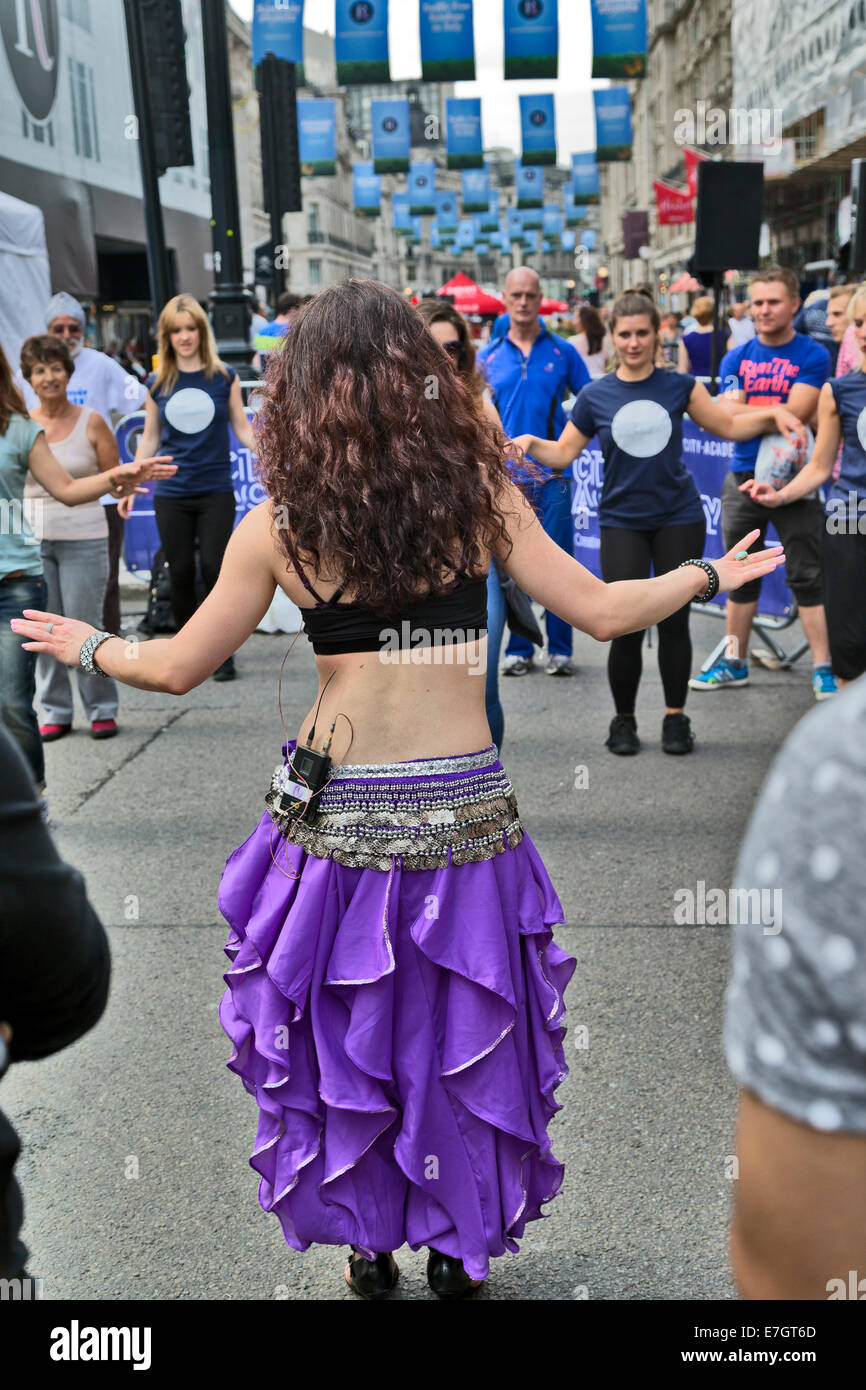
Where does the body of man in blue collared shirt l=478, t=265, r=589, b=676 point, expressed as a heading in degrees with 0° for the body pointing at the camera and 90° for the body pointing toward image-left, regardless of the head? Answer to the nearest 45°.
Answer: approximately 0°

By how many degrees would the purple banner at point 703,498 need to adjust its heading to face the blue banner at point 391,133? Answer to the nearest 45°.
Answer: approximately 180°

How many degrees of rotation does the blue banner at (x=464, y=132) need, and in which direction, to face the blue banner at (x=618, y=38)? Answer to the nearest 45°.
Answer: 0° — it already faces it

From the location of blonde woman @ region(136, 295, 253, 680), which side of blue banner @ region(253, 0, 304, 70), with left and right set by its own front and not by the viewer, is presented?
front

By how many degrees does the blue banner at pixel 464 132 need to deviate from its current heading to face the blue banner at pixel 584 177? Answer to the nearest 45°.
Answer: approximately 180°

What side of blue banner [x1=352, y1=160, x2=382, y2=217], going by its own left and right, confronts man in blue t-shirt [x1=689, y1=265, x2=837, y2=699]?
front

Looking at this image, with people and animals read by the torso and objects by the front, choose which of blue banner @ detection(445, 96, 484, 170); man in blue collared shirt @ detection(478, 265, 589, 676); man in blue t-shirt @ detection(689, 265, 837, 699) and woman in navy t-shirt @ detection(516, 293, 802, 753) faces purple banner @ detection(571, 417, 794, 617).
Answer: blue banner @ detection(445, 96, 484, 170)

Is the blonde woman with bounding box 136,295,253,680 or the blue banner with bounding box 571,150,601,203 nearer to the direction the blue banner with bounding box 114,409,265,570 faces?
the blonde woman

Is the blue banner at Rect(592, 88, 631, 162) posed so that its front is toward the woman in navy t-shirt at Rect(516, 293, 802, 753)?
yes
